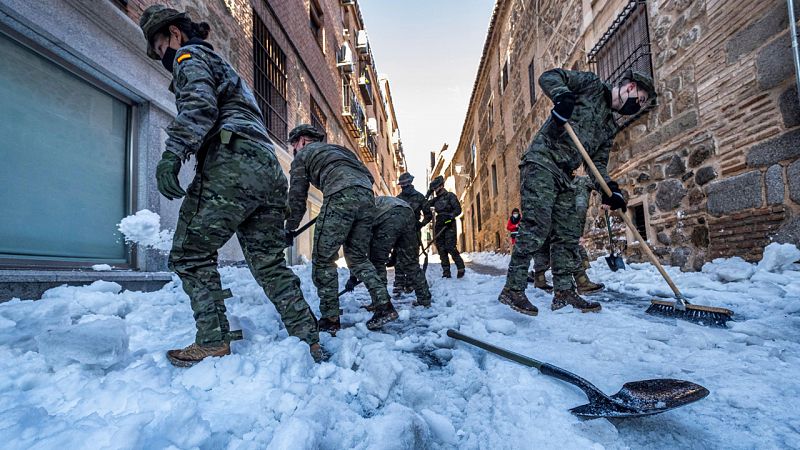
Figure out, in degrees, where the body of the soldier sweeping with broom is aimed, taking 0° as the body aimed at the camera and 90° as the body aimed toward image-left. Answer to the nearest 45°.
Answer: approximately 270°

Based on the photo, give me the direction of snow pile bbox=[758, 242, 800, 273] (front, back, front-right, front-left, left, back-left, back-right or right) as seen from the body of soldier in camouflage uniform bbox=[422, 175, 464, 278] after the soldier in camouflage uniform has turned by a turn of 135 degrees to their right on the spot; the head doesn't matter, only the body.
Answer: back-right

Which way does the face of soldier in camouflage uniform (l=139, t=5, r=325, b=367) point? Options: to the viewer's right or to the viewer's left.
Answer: to the viewer's left

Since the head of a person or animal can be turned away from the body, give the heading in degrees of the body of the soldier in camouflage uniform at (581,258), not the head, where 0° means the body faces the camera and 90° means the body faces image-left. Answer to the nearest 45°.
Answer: approximately 270°
